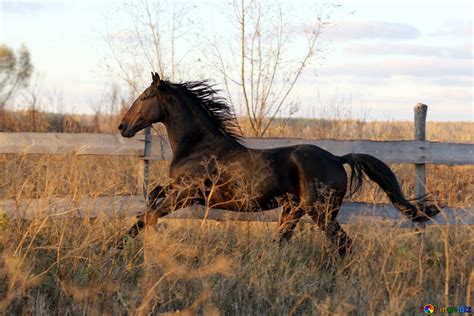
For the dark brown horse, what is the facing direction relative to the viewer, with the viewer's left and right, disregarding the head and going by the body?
facing to the left of the viewer
